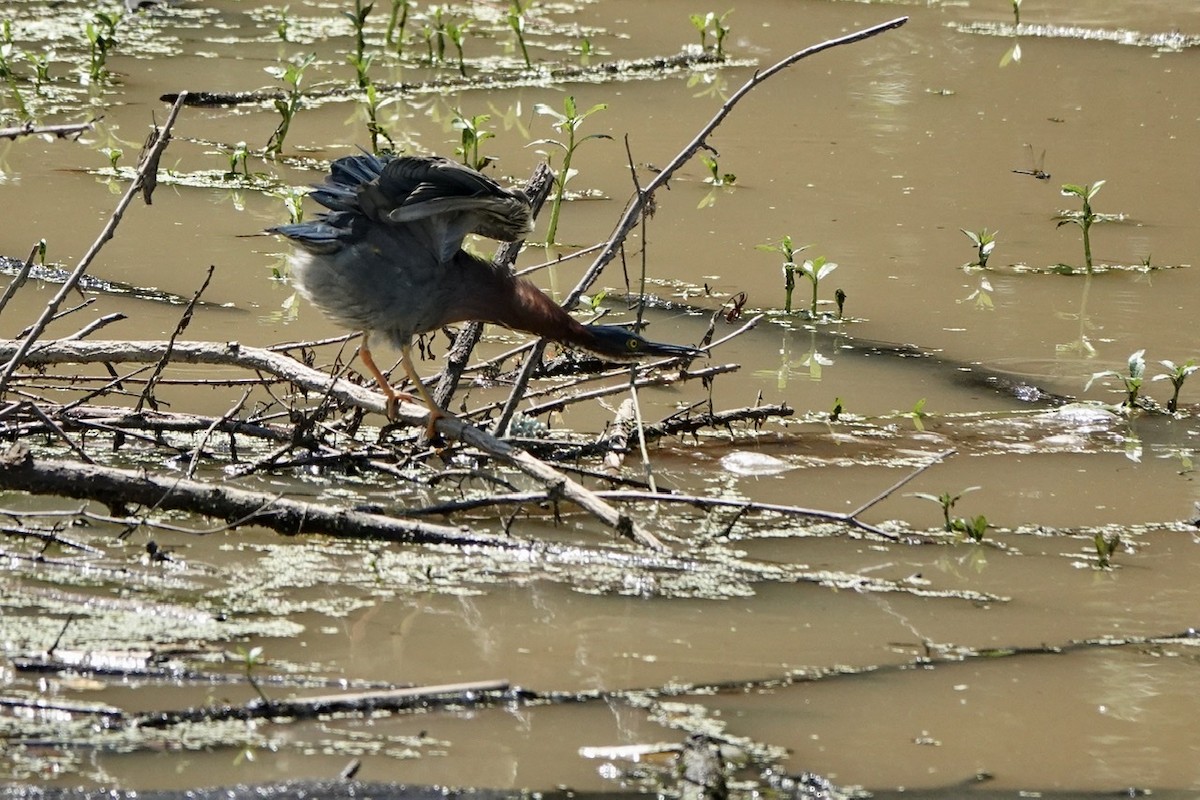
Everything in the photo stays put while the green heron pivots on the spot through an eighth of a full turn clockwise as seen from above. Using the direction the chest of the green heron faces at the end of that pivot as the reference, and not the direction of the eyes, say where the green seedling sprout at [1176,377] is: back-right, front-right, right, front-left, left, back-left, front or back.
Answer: front-left

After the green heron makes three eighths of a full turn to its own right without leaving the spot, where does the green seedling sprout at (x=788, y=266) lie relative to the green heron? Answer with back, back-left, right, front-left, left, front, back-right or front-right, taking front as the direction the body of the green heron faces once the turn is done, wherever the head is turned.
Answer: back

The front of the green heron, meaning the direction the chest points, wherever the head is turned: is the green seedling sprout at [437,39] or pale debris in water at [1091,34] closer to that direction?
the pale debris in water

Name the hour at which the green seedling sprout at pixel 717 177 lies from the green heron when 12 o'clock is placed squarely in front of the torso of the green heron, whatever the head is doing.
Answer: The green seedling sprout is roughly at 10 o'clock from the green heron.

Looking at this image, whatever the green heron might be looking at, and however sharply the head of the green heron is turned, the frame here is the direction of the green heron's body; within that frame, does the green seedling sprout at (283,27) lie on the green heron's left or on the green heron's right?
on the green heron's left

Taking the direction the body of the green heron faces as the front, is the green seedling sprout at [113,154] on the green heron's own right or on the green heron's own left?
on the green heron's own left

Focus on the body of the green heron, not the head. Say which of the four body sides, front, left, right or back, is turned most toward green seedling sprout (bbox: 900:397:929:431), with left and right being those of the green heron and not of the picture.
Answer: front

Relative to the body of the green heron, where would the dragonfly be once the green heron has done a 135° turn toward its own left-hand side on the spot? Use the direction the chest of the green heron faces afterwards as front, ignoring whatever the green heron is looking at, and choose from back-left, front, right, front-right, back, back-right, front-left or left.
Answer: right

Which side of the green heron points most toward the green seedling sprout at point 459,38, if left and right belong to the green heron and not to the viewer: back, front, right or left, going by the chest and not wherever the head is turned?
left

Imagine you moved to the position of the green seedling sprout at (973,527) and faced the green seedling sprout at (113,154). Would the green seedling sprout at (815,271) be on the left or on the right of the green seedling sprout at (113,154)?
right

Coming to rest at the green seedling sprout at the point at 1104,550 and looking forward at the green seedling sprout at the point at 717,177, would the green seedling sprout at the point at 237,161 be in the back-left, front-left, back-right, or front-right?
front-left

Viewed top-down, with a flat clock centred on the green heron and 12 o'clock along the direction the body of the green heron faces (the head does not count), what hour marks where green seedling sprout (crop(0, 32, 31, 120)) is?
The green seedling sprout is roughly at 8 o'clock from the green heron.

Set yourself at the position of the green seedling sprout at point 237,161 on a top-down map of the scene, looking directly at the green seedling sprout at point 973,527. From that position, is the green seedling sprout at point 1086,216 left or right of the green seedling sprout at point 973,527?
left

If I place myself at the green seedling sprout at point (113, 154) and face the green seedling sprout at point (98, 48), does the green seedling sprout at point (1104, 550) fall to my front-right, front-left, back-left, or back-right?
back-right

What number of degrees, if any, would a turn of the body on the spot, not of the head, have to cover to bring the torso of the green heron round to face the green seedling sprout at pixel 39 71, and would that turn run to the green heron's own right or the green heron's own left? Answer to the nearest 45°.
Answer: approximately 135° to the green heron's own left

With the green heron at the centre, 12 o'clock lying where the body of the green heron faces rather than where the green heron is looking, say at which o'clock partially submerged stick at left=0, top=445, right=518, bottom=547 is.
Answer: The partially submerged stick is roughly at 4 o'clock from the green heron.

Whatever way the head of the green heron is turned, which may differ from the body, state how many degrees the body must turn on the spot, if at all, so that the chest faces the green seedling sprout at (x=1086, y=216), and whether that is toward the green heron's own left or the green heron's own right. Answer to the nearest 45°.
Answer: approximately 45° to the green heron's own left

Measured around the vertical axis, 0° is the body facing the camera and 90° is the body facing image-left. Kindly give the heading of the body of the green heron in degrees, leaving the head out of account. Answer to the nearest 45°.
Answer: approximately 270°
